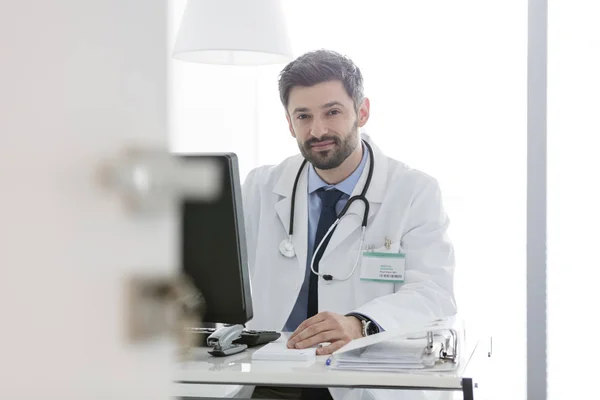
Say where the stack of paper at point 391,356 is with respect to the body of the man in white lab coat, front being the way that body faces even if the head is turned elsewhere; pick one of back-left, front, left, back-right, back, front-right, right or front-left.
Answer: front-left

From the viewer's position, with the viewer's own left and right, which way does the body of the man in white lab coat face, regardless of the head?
facing the viewer and to the left of the viewer

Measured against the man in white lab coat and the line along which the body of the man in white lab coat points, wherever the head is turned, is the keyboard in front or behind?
in front
